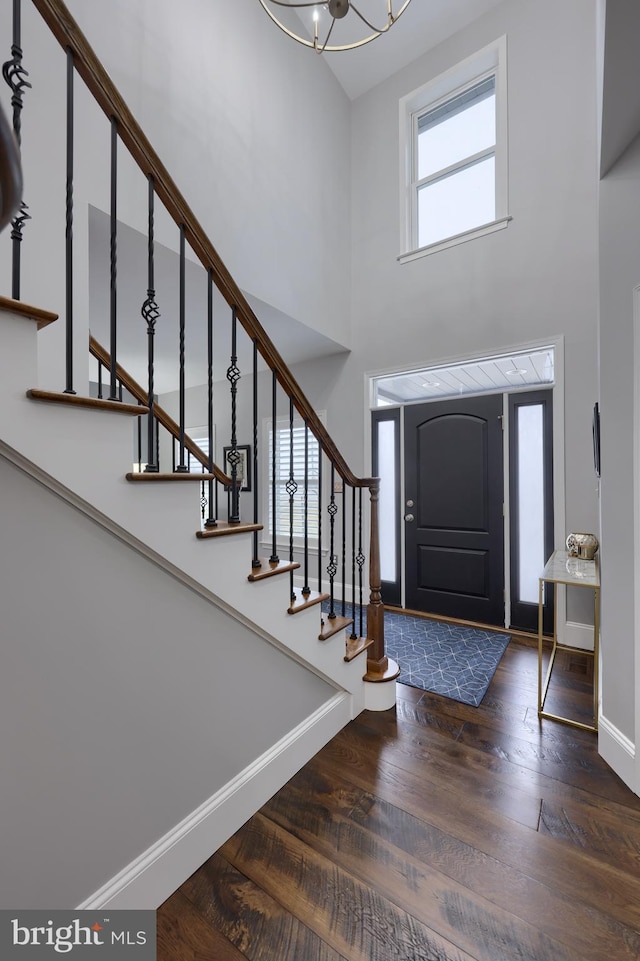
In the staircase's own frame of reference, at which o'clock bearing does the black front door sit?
The black front door is roughly at 12 o'clock from the staircase.

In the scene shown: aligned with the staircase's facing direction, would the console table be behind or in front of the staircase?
in front

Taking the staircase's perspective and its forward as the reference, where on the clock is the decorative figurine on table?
The decorative figurine on table is roughly at 1 o'clock from the staircase.

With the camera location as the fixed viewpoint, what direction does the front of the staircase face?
facing away from the viewer and to the right of the viewer

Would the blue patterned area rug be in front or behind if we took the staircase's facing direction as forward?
in front
